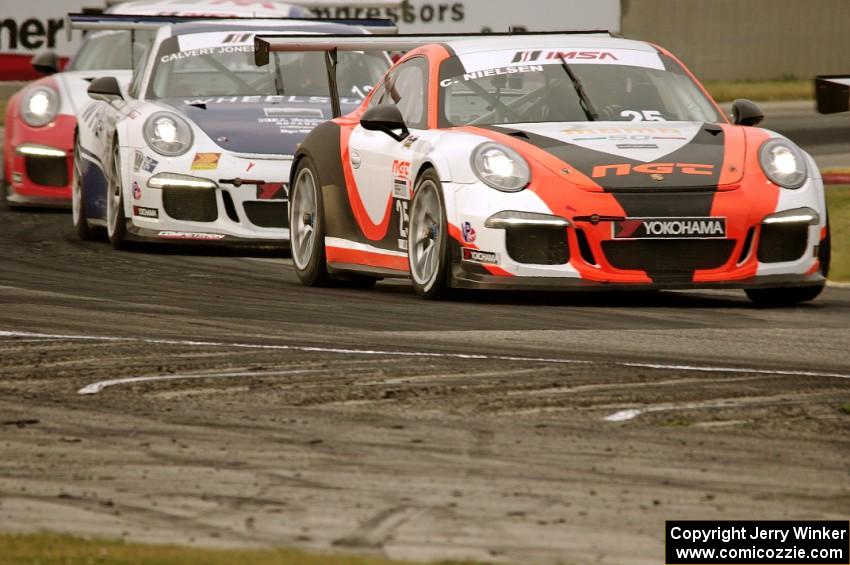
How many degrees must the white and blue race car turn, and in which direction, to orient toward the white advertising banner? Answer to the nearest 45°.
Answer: approximately 180°

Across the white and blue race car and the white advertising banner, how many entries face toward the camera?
2

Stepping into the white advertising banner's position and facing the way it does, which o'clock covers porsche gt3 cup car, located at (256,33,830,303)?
The porsche gt3 cup car is roughly at 12 o'clock from the white advertising banner.

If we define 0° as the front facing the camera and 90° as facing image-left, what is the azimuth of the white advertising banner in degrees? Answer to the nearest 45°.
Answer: approximately 0°

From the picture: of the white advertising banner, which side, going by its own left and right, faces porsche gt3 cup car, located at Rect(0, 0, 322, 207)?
front

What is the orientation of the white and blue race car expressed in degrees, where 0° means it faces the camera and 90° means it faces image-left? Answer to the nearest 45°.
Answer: approximately 0°

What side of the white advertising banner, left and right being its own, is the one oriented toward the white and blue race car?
front

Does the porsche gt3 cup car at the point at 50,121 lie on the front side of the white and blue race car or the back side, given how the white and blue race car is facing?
on the back side
